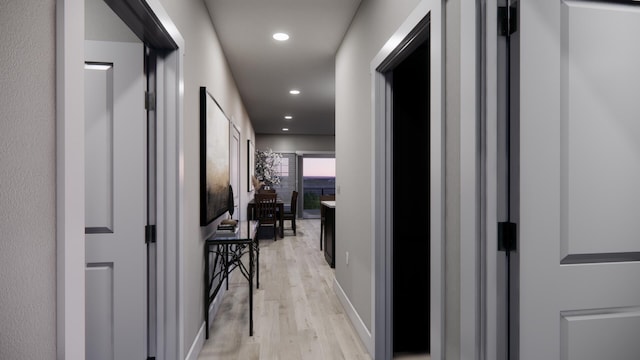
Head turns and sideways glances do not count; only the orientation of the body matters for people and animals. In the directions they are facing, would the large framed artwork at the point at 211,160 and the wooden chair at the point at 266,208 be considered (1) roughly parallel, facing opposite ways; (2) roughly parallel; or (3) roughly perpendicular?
roughly perpendicular

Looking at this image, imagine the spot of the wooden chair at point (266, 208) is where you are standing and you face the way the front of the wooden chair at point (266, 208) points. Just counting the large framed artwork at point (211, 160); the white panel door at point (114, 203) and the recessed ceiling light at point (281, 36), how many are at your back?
3

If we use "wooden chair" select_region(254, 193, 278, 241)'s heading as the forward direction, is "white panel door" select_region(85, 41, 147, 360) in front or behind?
behind

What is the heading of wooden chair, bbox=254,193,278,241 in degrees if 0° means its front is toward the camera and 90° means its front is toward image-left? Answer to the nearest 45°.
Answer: approximately 180°

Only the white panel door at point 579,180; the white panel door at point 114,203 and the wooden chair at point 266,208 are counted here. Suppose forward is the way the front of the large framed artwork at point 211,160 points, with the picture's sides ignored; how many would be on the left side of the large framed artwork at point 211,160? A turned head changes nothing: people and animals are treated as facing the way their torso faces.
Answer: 1

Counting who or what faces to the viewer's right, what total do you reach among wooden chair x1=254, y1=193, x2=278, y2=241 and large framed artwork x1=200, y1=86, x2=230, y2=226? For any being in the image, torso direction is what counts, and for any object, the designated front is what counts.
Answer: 1

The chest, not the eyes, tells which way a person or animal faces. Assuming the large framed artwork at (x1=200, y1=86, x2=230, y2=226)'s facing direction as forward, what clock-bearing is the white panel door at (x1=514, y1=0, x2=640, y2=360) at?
The white panel door is roughly at 2 o'clock from the large framed artwork.

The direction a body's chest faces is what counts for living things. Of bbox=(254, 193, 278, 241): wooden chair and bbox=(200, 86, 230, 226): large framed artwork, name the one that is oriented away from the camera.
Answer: the wooden chair

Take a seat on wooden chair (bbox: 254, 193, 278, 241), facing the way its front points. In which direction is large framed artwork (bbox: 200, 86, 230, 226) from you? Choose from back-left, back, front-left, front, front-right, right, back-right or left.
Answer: back

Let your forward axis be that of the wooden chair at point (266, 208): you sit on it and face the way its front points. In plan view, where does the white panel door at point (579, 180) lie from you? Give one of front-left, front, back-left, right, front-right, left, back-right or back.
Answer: back

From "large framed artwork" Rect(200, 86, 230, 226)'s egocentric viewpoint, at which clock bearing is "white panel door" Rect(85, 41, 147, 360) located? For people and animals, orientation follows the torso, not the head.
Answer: The white panel door is roughly at 4 o'clock from the large framed artwork.

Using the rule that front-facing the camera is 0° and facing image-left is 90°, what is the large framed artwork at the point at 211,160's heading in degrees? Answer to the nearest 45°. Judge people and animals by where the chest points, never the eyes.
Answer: approximately 270°

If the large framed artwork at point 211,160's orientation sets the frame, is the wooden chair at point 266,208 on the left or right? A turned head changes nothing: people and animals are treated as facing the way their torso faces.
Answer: on its left

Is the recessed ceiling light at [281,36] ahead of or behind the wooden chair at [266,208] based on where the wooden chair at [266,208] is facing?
behind
